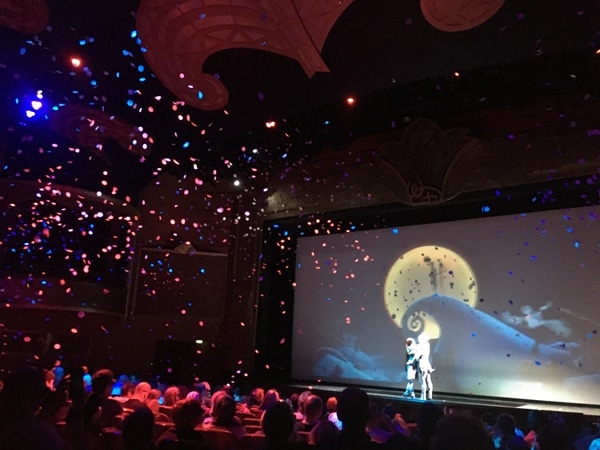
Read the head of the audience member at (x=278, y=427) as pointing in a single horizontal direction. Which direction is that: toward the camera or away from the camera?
away from the camera

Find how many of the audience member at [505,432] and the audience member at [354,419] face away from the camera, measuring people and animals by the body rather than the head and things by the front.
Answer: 2

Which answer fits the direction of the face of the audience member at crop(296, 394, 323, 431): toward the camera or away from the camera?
away from the camera

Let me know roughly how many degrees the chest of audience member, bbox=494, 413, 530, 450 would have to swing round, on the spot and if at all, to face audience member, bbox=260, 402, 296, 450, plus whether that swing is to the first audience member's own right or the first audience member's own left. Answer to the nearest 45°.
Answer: approximately 135° to the first audience member's own left

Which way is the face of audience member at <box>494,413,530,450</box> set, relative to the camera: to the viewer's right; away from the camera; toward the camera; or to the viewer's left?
away from the camera

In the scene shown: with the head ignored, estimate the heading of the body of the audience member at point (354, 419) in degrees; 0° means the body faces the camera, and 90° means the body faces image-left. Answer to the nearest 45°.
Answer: approximately 180°

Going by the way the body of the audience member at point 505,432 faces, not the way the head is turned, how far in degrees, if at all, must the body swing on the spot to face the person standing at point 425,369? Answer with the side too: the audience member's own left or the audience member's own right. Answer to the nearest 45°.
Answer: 0° — they already face them

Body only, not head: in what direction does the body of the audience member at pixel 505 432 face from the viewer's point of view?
away from the camera
